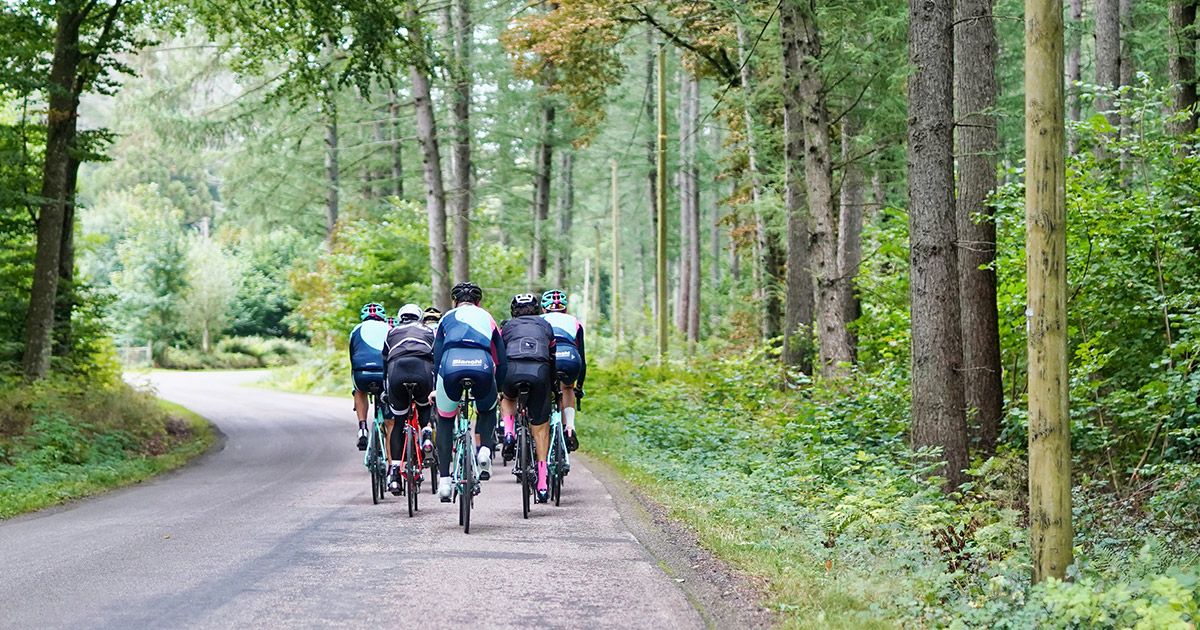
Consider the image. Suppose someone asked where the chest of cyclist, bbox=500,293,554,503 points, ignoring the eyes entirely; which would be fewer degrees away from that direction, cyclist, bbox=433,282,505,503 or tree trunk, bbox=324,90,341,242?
the tree trunk

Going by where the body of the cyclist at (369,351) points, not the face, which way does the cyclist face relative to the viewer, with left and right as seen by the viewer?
facing away from the viewer

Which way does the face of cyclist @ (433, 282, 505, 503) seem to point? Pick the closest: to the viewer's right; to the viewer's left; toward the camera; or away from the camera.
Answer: away from the camera

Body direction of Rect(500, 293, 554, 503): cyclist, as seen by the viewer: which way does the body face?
away from the camera

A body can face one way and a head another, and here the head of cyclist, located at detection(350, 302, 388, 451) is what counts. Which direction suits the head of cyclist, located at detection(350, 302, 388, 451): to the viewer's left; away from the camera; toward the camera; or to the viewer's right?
away from the camera

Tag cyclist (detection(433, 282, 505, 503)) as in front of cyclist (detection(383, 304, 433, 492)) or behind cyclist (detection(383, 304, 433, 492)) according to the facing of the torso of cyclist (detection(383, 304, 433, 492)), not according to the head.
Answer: behind

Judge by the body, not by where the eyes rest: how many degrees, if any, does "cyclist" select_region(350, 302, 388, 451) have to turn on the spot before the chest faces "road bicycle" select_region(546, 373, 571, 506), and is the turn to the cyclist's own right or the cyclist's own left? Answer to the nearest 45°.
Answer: approximately 135° to the cyclist's own right

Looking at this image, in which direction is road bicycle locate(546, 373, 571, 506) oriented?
away from the camera

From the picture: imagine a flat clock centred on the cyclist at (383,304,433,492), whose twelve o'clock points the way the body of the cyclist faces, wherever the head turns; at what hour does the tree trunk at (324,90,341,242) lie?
The tree trunk is roughly at 12 o'clock from the cyclist.

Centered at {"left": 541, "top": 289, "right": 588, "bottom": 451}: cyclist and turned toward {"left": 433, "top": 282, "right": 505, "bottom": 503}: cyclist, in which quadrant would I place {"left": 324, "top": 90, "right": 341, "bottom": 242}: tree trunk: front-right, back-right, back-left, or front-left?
back-right

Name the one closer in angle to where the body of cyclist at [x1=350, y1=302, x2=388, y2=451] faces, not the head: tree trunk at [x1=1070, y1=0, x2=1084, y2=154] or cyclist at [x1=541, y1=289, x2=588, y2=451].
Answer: the tree trunk

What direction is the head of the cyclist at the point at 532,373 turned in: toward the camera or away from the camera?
away from the camera
